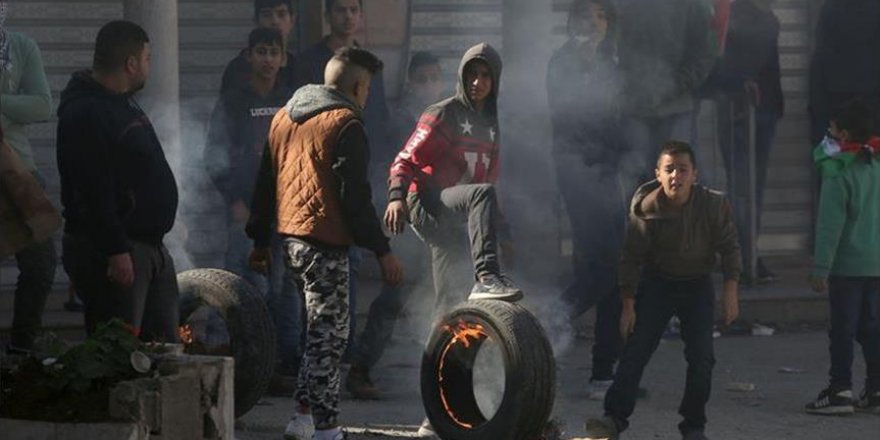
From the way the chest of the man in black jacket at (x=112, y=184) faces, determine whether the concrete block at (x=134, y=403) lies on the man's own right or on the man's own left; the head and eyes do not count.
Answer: on the man's own right

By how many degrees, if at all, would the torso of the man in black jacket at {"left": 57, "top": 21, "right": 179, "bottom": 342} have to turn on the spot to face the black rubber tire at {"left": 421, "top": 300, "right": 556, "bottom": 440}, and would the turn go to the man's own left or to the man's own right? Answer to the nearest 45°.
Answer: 0° — they already face it

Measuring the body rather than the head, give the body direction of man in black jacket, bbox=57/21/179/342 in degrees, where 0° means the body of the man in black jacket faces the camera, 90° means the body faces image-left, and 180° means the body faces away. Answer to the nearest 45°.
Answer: approximately 270°

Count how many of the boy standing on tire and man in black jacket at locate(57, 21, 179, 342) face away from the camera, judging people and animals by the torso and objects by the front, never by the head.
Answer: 0

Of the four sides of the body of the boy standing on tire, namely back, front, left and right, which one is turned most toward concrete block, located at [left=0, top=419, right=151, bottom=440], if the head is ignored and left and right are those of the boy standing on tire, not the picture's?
right

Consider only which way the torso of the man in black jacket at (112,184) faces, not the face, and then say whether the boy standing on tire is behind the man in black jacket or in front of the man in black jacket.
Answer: in front

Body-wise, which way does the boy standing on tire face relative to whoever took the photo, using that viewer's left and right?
facing the viewer and to the right of the viewer

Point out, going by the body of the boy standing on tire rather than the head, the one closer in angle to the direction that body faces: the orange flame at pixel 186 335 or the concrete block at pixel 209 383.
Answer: the concrete block
